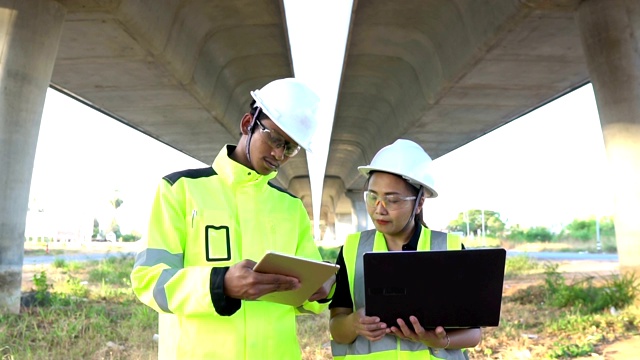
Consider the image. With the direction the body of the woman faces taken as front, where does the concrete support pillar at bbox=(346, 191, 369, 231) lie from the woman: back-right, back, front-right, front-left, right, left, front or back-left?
back

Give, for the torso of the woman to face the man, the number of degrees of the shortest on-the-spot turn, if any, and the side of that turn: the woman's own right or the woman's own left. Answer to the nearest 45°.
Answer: approximately 45° to the woman's own right

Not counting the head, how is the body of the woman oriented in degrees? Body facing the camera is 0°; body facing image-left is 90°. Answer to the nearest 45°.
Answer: approximately 0°

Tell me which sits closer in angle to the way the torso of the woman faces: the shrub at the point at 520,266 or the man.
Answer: the man

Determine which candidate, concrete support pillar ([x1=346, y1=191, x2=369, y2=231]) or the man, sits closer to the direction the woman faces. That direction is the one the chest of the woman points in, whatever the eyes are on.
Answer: the man

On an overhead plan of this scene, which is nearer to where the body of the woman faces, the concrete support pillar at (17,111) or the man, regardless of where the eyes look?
the man

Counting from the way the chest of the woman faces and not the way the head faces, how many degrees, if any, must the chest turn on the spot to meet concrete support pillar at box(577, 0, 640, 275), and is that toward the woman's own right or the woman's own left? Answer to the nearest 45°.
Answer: approximately 135° to the woman's own left

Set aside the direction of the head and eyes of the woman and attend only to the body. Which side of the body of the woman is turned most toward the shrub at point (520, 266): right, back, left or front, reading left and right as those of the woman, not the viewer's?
back

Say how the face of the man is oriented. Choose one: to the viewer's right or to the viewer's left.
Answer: to the viewer's right

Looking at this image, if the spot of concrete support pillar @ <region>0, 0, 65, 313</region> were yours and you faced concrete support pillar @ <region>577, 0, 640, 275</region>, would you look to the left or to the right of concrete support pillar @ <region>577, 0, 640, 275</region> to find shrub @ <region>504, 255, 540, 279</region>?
left

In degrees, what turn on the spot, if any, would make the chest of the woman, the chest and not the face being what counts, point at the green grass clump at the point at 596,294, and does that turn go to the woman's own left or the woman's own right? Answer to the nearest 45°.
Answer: approximately 135° to the woman's own left

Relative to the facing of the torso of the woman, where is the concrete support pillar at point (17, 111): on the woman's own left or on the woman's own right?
on the woman's own right
